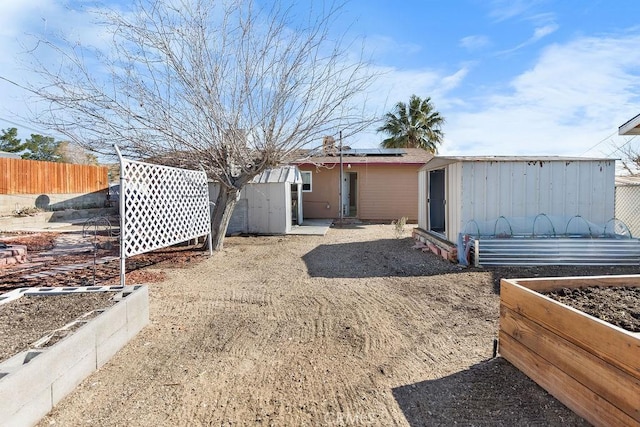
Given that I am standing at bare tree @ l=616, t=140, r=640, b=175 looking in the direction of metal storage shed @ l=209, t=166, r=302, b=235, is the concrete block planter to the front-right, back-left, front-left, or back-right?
front-left

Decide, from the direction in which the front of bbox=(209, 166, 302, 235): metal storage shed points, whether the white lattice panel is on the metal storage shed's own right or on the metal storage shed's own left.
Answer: on the metal storage shed's own right

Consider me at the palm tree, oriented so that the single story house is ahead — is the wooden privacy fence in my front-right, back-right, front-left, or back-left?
front-right

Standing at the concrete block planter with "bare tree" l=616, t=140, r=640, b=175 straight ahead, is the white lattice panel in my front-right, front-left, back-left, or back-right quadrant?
front-left

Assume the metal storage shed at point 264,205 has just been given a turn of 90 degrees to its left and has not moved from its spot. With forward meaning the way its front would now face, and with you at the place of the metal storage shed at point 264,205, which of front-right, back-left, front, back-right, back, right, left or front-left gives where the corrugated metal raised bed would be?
back-right

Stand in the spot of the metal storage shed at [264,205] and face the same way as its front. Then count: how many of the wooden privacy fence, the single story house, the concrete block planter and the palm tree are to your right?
1

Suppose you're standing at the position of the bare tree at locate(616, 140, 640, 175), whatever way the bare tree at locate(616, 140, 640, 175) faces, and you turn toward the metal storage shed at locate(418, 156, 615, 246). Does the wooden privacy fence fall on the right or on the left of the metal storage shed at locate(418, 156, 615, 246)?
right

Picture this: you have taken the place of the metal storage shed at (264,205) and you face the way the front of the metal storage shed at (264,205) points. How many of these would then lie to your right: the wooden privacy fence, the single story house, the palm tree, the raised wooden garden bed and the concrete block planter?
2

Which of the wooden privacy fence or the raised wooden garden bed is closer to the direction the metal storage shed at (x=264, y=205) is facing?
the raised wooden garden bed

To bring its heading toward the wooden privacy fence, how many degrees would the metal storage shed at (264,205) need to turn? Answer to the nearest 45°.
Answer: approximately 135° to its left

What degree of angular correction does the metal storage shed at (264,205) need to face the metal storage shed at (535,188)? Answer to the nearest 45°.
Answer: approximately 45° to its right

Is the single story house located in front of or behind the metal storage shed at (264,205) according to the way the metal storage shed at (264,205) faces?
in front

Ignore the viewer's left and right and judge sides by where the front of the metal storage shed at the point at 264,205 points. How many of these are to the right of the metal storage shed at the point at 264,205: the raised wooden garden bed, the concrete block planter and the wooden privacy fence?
2

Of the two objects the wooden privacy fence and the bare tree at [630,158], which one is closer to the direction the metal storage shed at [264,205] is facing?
the bare tree

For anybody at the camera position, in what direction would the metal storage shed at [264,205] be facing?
facing to the right of the viewer

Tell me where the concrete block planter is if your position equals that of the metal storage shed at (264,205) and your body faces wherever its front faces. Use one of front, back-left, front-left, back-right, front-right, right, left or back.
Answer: right

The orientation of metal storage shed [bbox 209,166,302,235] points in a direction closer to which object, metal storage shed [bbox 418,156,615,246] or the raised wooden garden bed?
the metal storage shed

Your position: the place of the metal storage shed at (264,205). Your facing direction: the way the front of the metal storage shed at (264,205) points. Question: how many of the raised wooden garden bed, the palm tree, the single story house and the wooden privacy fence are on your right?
1

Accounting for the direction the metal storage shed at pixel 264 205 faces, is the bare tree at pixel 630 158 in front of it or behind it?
in front
